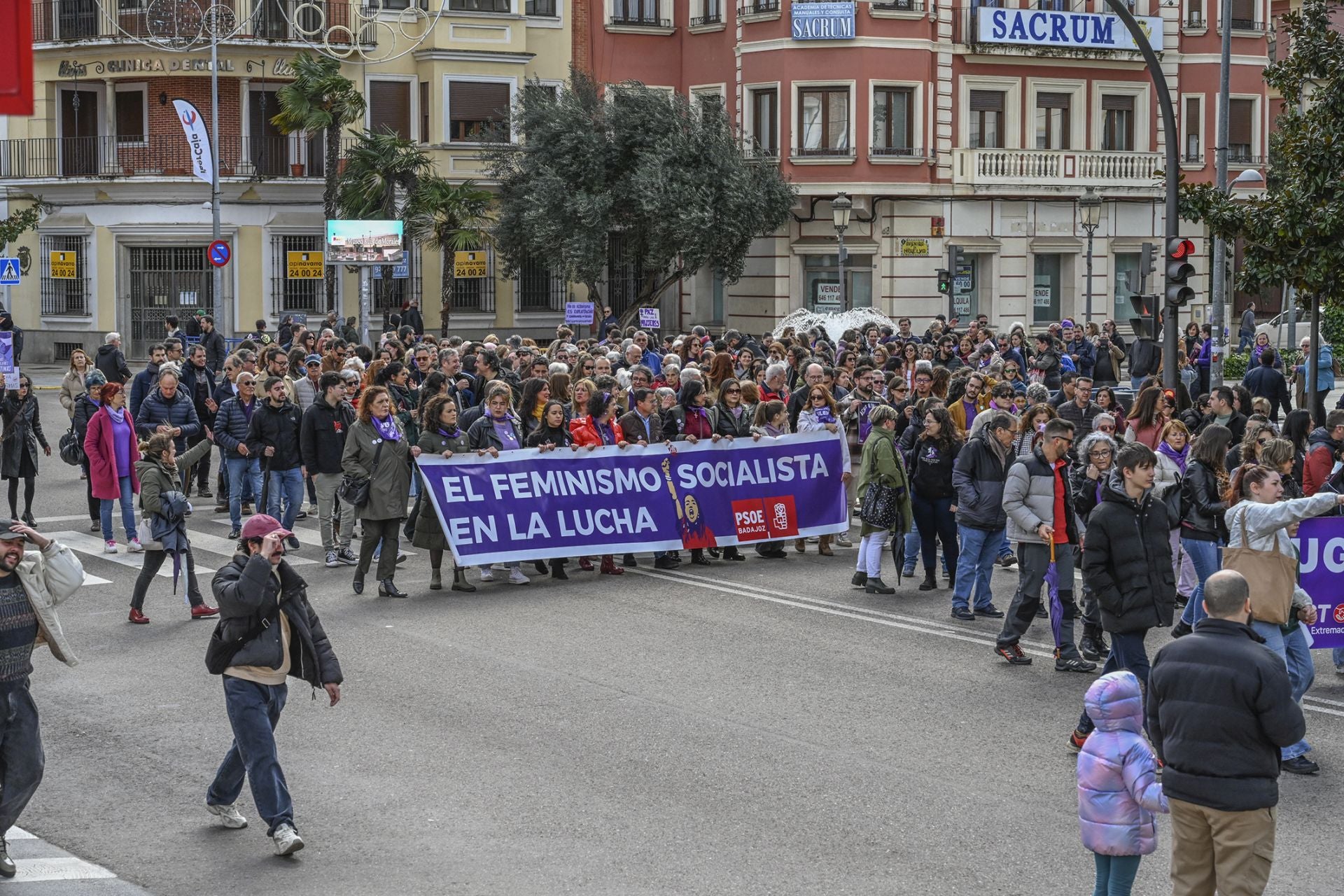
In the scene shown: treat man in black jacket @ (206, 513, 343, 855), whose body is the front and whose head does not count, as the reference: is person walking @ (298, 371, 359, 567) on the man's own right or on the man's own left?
on the man's own left

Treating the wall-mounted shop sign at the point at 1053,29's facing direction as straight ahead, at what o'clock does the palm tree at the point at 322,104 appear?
The palm tree is roughly at 2 o'clock from the wall-mounted shop sign.

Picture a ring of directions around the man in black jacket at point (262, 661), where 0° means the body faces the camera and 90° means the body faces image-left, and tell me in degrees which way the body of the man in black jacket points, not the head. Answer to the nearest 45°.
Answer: approximately 315°
